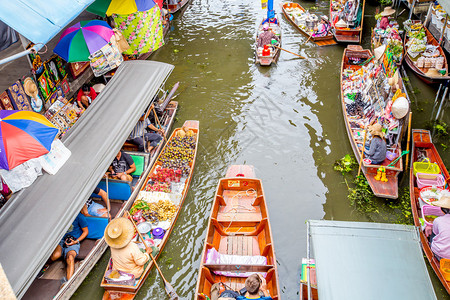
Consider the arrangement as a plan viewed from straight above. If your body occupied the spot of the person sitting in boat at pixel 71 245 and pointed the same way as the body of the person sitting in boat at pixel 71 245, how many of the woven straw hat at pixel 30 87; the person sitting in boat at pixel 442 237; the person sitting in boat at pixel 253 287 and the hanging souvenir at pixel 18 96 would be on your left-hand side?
2

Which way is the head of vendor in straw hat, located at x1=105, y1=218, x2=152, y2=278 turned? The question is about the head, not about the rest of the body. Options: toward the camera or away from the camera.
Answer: away from the camera

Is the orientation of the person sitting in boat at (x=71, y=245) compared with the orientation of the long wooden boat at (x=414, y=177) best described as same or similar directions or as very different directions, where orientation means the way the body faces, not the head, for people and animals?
very different directions

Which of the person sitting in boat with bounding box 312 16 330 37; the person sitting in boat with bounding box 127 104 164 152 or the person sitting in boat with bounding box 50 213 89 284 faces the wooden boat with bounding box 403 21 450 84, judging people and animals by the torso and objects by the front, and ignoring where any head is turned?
the person sitting in boat with bounding box 127 104 164 152

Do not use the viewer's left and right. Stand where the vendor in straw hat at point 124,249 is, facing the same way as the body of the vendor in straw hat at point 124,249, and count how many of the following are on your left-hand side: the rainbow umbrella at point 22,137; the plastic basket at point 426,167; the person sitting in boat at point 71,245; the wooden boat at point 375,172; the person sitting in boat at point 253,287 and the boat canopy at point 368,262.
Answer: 2

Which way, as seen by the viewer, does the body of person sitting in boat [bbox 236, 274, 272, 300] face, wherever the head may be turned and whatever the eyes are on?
away from the camera

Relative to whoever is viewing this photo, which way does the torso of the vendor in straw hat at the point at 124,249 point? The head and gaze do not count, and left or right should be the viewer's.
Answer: facing away from the viewer and to the right of the viewer

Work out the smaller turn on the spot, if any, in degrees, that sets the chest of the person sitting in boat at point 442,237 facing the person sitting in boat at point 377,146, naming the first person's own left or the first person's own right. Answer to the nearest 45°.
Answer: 0° — they already face them

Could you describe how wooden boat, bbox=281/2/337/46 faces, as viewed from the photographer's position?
facing away from the viewer and to the left of the viewer

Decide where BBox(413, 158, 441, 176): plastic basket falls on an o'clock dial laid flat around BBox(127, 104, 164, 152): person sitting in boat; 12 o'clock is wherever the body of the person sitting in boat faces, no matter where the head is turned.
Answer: The plastic basket is roughly at 1 o'clock from the person sitting in boat.

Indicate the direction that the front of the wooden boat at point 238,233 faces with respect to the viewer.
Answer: facing away from the viewer

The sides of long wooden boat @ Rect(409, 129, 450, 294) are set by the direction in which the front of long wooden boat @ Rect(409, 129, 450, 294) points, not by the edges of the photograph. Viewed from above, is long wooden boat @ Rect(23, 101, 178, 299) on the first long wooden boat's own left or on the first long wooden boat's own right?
on the first long wooden boat's own left

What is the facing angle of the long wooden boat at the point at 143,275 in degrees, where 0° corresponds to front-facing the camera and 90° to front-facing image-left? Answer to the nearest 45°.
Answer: approximately 225°

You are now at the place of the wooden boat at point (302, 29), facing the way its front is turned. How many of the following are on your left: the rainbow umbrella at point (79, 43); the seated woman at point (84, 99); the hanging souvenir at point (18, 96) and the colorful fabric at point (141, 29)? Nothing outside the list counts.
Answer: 4

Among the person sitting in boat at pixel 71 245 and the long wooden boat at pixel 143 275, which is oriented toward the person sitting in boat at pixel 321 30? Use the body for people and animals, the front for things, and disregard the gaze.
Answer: the long wooden boat
